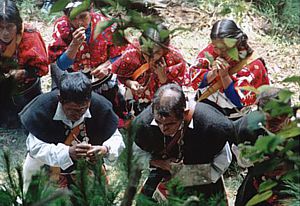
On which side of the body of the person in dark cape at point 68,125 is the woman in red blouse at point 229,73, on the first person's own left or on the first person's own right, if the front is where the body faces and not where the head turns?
on the first person's own left

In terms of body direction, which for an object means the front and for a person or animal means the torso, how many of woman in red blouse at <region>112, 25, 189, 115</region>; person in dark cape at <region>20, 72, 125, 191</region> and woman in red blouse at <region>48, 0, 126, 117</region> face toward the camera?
3

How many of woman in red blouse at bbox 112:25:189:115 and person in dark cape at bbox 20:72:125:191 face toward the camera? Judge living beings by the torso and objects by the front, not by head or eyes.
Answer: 2

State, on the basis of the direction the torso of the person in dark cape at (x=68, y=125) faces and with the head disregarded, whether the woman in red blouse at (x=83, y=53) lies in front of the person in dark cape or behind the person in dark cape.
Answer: behind

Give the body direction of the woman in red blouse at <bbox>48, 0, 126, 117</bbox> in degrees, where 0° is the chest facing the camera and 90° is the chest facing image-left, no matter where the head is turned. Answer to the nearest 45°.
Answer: approximately 0°

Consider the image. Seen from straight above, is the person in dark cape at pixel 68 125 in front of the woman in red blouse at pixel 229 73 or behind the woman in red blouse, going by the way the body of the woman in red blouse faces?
in front

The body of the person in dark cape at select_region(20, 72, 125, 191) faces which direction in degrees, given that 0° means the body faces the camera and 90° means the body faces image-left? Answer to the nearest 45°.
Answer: approximately 0°

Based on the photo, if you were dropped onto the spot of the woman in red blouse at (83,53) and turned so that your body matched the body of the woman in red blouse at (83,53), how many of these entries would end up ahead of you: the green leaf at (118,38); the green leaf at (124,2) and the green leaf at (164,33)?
3
